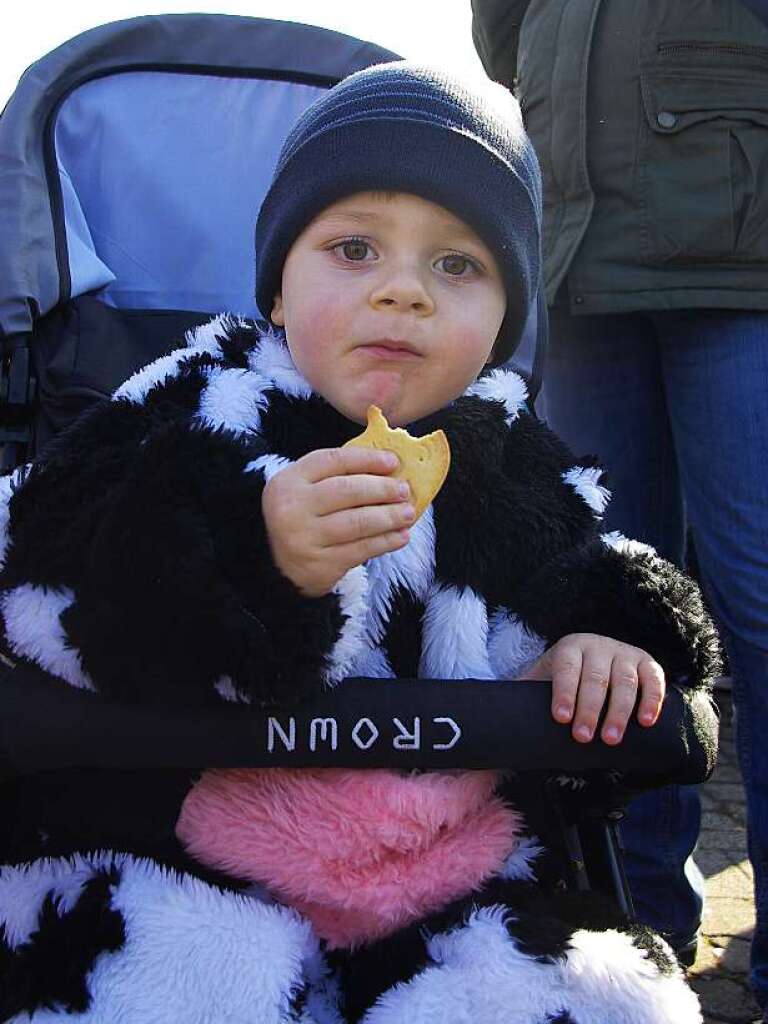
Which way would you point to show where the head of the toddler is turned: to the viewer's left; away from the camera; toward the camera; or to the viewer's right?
toward the camera

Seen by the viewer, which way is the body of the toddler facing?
toward the camera

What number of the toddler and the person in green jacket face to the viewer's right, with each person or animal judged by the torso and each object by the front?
0

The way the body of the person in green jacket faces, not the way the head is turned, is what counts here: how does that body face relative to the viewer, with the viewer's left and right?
facing the viewer and to the left of the viewer

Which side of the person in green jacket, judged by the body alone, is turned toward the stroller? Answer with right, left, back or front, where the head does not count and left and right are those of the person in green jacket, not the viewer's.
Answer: front
